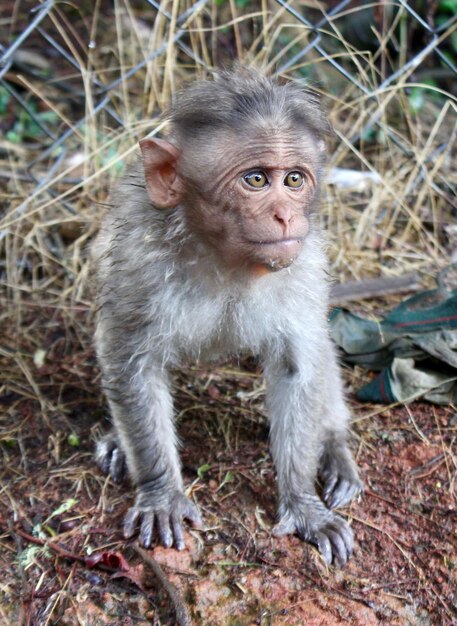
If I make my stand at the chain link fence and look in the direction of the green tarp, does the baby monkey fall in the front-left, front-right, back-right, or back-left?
front-right

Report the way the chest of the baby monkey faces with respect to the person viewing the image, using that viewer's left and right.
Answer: facing the viewer

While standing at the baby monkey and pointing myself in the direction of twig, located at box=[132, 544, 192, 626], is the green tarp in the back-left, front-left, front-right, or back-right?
back-left

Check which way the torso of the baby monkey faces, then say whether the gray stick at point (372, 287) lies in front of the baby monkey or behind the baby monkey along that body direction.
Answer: behind

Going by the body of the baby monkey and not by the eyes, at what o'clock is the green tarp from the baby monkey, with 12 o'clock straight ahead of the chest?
The green tarp is roughly at 8 o'clock from the baby monkey.

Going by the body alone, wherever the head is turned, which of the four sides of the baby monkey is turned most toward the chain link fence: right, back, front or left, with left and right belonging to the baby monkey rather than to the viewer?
back
